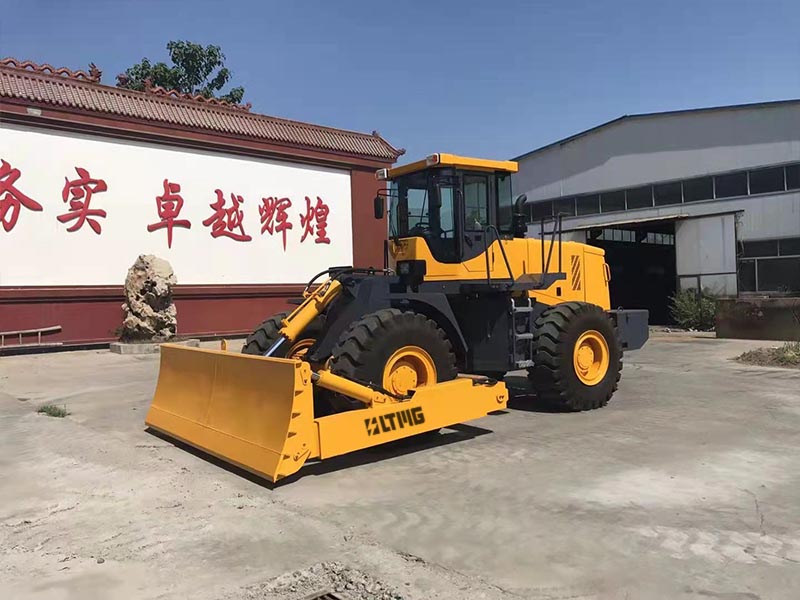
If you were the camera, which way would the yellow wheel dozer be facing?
facing the viewer and to the left of the viewer

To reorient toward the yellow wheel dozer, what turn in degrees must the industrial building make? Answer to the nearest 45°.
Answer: approximately 45° to its left

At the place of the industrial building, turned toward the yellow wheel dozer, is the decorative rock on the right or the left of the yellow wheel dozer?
right

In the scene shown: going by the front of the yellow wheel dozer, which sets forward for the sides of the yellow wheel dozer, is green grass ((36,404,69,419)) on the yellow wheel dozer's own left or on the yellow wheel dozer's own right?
on the yellow wheel dozer's own right

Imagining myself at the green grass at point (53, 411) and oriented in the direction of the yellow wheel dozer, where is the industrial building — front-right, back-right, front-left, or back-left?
front-left

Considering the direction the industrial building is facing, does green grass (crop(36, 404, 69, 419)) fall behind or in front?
in front

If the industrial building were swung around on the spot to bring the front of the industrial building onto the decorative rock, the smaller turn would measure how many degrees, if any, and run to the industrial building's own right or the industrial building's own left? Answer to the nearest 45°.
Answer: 0° — it already faces it

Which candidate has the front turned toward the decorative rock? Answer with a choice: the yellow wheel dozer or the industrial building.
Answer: the industrial building

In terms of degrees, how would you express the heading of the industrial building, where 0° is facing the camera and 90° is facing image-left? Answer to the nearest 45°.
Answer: approximately 45°

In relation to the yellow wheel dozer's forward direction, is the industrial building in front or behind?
behind

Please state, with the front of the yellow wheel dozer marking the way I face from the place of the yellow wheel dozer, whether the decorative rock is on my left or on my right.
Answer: on my right

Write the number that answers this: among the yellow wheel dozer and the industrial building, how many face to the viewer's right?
0

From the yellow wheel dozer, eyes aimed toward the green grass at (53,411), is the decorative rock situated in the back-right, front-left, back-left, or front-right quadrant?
front-right

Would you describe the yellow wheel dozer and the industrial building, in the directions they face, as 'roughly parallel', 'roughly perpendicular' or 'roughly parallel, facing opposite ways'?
roughly parallel
